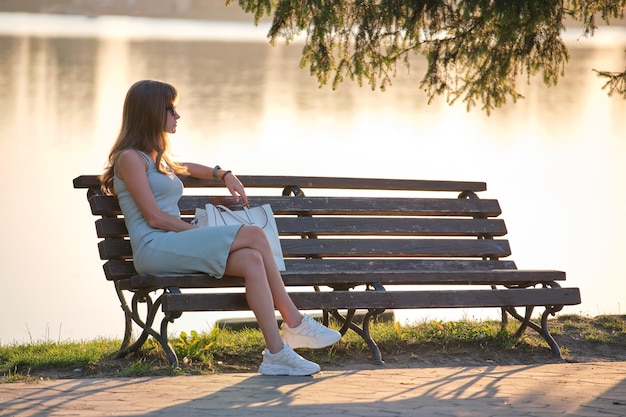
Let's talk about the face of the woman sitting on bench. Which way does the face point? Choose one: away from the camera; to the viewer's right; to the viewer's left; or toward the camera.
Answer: to the viewer's right

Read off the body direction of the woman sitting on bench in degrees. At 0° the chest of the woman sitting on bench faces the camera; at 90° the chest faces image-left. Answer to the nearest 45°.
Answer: approximately 270°
